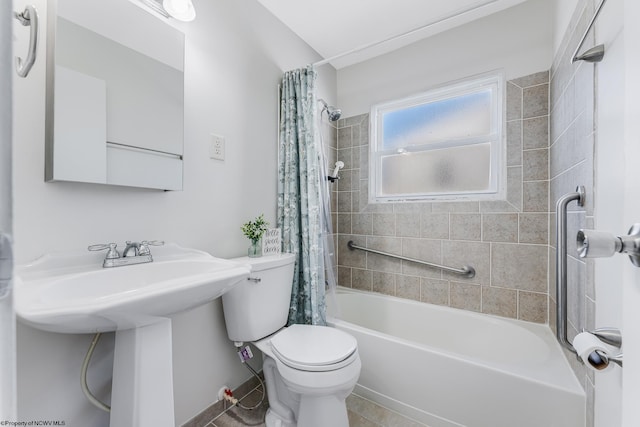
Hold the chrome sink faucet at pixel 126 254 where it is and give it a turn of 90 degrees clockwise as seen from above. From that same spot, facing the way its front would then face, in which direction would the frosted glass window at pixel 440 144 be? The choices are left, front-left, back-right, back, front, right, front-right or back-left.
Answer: back-left

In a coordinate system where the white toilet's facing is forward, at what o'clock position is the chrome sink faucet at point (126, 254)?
The chrome sink faucet is roughly at 4 o'clock from the white toilet.

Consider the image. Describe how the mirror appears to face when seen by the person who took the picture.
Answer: facing the viewer and to the right of the viewer

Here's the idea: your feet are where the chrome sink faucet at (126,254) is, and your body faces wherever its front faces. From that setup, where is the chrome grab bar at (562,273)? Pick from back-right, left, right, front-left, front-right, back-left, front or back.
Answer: front

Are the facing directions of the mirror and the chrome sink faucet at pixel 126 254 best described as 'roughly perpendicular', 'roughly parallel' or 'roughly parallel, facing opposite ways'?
roughly parallel

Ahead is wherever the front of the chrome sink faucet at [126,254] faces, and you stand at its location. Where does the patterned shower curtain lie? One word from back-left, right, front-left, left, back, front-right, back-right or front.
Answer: front-left

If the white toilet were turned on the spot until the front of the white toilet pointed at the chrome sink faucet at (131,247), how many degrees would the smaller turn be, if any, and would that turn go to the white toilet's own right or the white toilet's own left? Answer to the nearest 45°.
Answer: approximately 135° to the white toilet's own right

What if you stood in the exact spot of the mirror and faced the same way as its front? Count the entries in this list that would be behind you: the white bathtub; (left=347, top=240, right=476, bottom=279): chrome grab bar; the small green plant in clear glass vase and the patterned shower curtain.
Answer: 0

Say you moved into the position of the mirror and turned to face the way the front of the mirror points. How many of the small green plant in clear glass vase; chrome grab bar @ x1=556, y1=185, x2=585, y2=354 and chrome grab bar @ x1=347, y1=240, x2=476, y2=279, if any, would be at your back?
0

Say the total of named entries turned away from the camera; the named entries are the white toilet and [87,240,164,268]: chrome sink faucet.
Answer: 0

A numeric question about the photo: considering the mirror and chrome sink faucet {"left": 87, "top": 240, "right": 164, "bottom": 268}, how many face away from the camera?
0

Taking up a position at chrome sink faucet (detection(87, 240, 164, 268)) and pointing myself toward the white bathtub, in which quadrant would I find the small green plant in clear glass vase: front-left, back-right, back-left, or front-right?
front-left

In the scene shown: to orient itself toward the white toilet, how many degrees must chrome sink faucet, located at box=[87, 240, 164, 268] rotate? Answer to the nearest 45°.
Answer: approximately 45° to its left
